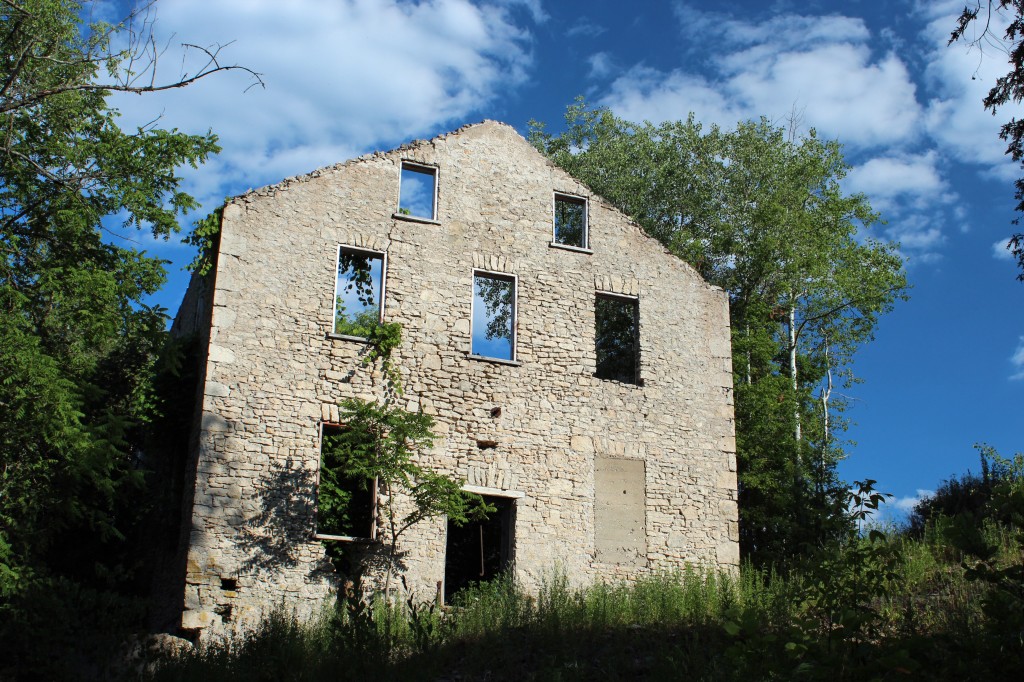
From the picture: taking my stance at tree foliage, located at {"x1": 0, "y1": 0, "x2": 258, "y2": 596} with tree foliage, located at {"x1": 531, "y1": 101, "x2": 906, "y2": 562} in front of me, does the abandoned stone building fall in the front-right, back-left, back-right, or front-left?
front-right

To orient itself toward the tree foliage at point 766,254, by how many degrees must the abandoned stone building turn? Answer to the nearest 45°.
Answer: approximately 135° to its left

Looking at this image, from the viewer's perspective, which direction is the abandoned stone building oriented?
toward the camera

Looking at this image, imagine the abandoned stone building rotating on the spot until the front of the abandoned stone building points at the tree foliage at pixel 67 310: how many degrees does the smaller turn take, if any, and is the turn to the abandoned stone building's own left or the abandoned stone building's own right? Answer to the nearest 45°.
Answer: approximately 90° to the abandoned stone building's own right

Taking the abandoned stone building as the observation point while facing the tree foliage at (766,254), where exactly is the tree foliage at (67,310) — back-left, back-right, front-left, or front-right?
back-left
